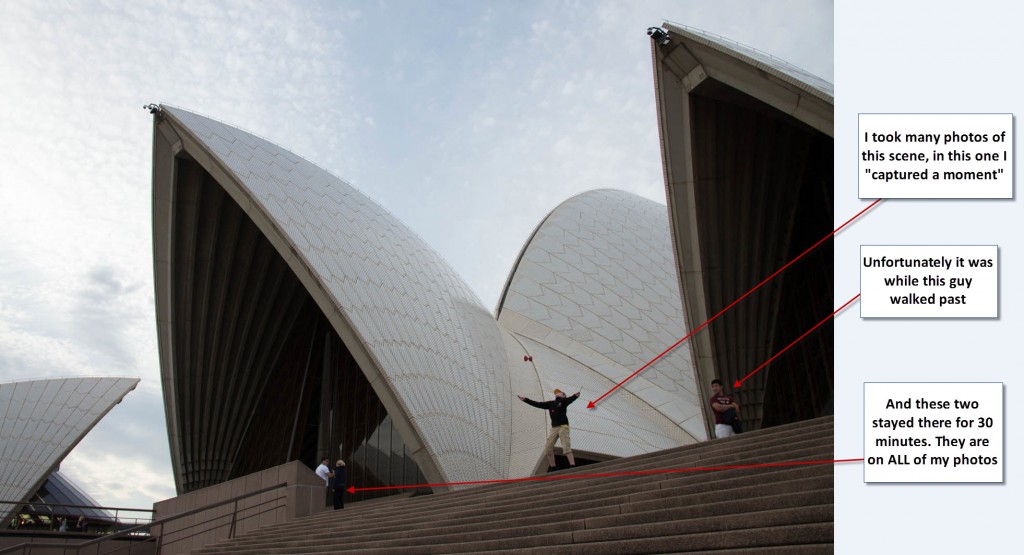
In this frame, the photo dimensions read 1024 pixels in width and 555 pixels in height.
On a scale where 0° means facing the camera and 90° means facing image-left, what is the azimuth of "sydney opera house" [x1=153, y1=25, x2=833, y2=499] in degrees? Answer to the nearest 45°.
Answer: approximately 45°
